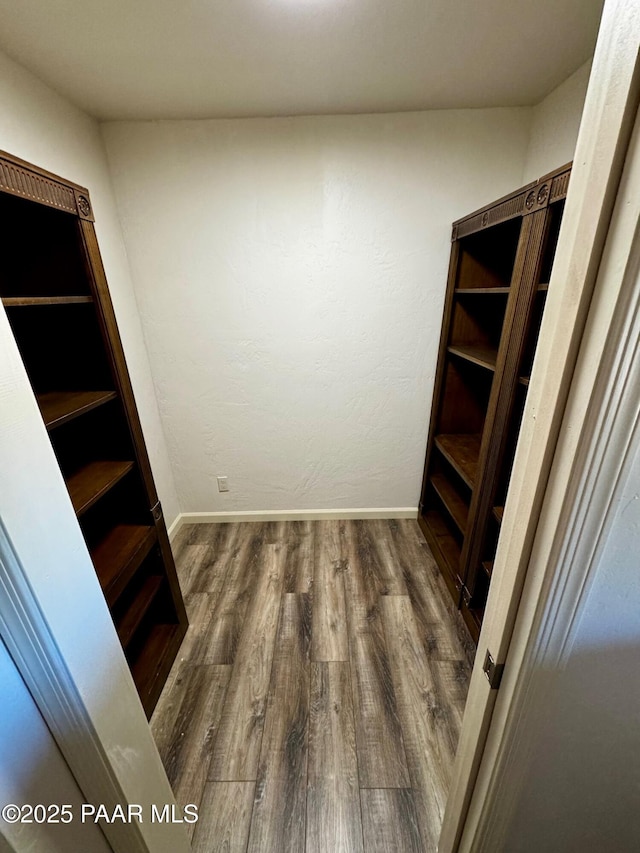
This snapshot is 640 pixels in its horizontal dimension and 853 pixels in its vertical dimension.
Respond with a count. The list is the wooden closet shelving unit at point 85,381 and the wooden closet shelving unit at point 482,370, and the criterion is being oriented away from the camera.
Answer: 0

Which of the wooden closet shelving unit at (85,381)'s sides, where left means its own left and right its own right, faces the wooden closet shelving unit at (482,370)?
front

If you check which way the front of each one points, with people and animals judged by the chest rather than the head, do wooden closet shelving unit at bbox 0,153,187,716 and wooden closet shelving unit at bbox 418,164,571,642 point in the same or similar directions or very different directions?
very different directions

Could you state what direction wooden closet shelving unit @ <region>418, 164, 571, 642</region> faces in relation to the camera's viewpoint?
facing the viewer and to the left of the viewer

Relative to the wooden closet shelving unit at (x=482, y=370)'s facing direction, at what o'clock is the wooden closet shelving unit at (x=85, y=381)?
the wooden closet shelving unit at (x=85, y=381) is roughly at 12 o'clock from the wooden closet shelving unit at (x=482, y=370).

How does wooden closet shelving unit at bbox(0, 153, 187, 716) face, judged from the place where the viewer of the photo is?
facing the viewer and to the right of the viewer
